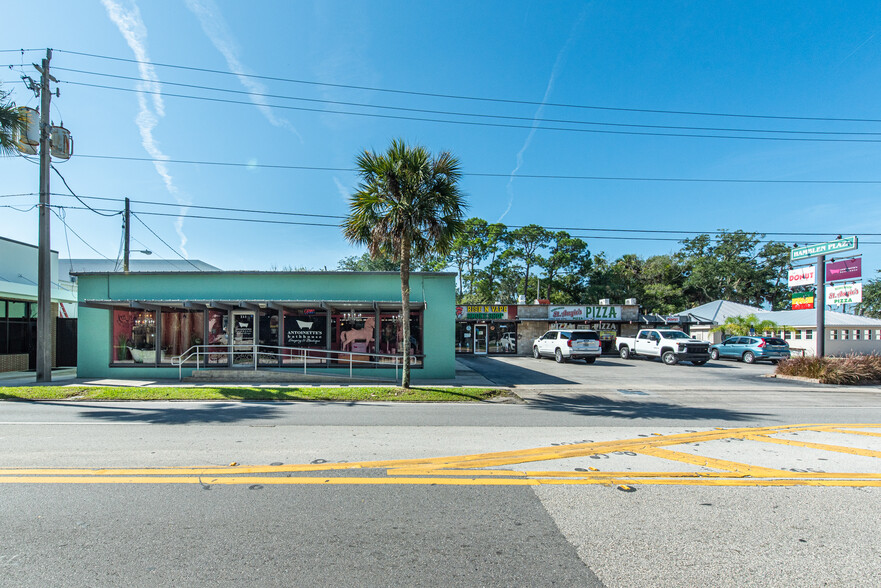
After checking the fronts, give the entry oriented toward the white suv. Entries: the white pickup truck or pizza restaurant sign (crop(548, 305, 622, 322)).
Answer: the pizza restaurant sign

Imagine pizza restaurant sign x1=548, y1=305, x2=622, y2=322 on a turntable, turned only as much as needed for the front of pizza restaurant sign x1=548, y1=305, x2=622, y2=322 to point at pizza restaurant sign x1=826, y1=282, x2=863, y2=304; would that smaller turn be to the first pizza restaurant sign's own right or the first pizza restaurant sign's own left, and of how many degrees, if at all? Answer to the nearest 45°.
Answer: approximately 45° to the first pizza restaurant sign's own left

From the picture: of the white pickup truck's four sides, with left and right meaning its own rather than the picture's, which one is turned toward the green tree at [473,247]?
back

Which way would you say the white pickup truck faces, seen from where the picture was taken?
facing the viewer and to the right of the viewer

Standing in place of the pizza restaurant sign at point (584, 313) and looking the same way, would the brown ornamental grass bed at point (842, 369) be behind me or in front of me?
in front

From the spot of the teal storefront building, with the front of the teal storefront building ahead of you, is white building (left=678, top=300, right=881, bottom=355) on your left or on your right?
on your left

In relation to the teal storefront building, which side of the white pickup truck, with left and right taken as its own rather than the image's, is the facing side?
right

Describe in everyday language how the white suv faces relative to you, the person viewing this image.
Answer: facing away from the viewer and to the left of the viewer
